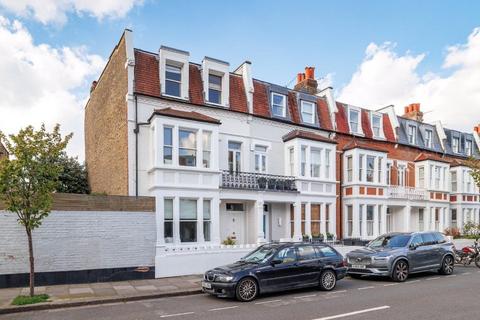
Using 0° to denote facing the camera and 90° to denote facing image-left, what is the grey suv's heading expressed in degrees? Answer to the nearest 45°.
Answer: approximately 45°

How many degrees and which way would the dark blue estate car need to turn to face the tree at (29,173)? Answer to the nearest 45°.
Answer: approximately 45° to its right

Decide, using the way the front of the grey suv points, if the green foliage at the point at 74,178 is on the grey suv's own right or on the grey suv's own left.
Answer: on the grey suv's own right

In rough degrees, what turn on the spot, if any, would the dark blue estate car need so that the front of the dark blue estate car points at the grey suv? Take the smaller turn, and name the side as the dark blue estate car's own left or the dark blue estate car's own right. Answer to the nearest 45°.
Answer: approximately 180°

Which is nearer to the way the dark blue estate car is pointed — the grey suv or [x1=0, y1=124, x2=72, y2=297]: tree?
the tree

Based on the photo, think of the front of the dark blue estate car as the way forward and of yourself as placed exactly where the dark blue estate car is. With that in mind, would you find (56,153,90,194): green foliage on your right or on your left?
on your right

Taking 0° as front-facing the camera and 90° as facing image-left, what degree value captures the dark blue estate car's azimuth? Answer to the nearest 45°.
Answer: approximately 45°
